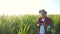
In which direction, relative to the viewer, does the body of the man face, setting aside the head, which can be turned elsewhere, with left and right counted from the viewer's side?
facing the viewer and to the left of the viewer
